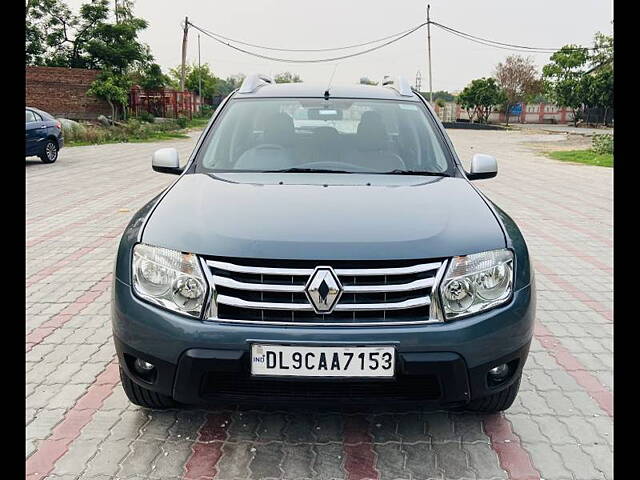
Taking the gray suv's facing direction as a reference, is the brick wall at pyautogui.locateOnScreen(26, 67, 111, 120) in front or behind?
behind

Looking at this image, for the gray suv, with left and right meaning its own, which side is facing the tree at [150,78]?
back

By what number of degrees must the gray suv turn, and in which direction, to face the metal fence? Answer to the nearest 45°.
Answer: approximately 180°

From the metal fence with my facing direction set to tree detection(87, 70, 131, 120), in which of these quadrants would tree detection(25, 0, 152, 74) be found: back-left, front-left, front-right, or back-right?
front-right

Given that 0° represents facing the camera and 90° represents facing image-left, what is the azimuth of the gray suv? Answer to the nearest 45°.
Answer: approximately 0°

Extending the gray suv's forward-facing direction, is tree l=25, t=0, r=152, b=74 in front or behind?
behind
